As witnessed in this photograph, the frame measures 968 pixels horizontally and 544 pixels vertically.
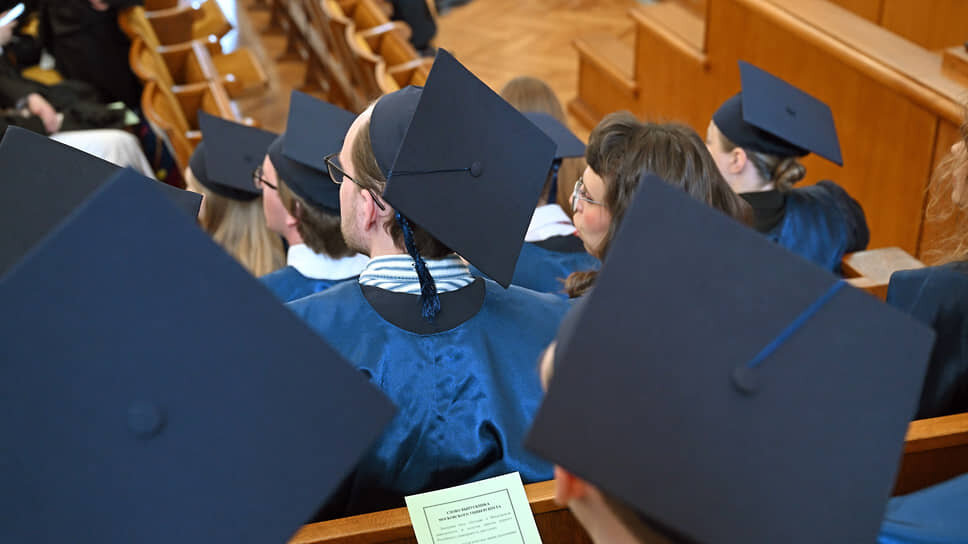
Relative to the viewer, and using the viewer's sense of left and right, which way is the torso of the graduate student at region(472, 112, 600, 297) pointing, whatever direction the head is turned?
facing away from the viewer and to the left of the viewer

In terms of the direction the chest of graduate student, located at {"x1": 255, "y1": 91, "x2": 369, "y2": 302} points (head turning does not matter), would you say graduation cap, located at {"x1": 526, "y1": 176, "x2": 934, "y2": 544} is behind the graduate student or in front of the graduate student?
behind

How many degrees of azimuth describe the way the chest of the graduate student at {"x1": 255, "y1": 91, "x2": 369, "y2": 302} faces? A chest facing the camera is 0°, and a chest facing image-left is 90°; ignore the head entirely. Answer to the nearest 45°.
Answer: approximately 135°

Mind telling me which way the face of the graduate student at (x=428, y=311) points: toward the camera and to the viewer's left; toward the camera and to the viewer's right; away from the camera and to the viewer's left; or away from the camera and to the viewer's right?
away from the camera and to the viewer's left

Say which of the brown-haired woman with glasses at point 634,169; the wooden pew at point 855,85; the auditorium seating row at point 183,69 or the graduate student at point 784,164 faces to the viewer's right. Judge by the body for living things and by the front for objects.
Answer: the auditorium seating row

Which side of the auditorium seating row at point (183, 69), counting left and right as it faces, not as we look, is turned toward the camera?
right

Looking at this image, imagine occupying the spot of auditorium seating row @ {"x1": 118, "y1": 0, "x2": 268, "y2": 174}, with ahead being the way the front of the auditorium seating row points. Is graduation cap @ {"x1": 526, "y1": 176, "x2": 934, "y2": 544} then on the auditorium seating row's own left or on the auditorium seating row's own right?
on the auditorium seating row's own right

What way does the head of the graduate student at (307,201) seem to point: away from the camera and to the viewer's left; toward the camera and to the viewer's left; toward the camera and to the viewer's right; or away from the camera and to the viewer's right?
away from the camera and to the viewer's left

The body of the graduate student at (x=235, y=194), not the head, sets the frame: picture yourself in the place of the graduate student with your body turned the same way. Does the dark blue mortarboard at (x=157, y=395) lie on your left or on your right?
on your left
